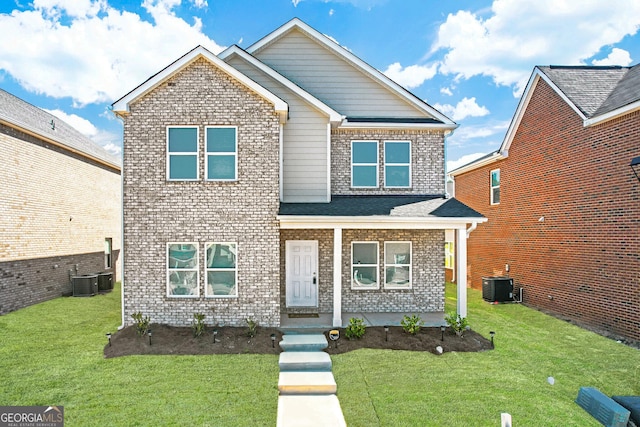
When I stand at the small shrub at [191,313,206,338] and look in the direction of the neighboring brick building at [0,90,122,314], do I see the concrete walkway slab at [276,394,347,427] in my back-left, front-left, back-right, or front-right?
back-left

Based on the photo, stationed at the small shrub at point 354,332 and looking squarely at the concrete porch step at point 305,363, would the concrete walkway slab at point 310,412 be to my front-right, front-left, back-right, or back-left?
front-left

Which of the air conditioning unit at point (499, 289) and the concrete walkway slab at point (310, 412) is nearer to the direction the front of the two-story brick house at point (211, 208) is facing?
the concrete walkway slab

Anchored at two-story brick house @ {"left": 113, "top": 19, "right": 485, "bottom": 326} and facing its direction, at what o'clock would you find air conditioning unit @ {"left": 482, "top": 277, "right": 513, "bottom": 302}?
The air conditioning unit is roughly at 8 o'clock from the two-story brick house.

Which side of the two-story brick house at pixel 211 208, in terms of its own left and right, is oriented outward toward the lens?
front

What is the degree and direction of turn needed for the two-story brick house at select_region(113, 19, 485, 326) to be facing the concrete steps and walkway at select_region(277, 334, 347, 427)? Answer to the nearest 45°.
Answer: approximately 45° to its left

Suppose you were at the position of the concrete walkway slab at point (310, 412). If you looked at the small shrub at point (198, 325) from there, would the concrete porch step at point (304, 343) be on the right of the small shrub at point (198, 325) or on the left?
right

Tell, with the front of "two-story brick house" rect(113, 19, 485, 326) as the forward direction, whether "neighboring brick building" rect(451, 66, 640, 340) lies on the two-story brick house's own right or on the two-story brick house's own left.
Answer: on the two-story brick house's own left

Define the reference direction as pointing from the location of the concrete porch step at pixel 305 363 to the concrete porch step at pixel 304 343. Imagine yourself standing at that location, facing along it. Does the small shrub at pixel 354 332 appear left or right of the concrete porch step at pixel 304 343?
right

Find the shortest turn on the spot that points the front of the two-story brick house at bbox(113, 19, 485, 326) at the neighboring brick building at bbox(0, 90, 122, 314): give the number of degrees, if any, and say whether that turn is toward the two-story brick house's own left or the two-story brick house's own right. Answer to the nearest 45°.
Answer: approximately 135° to the two-story brick house's own right

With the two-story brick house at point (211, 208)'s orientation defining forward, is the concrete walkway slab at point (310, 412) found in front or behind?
in front

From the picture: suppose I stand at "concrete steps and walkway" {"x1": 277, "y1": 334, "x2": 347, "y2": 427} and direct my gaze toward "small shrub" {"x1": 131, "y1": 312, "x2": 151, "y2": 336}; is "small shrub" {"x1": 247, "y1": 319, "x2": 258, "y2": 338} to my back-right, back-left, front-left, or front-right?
front-right
